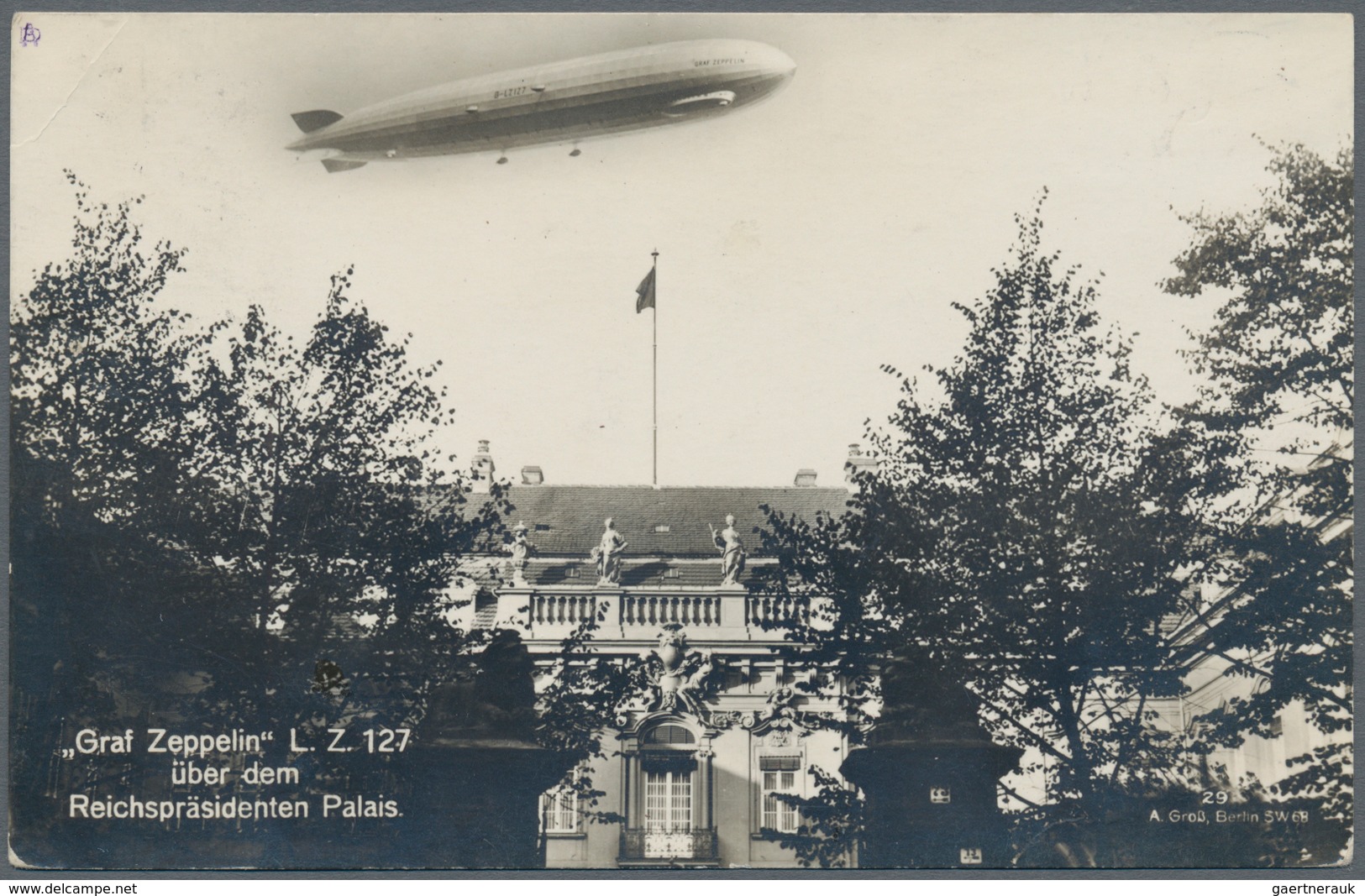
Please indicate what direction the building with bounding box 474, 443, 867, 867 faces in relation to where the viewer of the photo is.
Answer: facing the viewer

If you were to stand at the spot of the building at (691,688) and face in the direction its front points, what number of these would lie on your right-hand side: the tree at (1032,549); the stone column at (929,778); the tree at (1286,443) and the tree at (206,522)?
1

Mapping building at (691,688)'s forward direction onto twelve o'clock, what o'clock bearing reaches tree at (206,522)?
The tree is roughly at 3 o'clock from the building.
